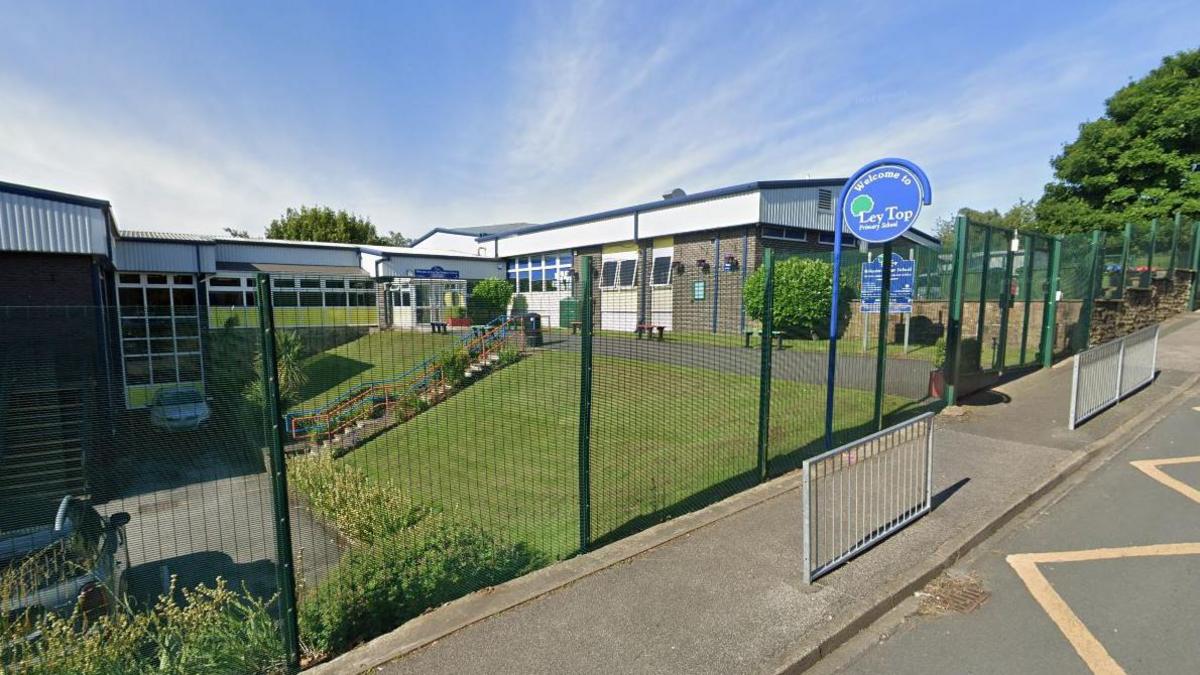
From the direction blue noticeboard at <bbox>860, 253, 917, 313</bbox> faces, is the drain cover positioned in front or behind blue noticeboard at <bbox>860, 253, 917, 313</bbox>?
in front

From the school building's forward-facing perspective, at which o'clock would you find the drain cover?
The drain cover is roughly at 11 o'clock from the school building.

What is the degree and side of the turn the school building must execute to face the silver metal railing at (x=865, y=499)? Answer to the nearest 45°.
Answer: approximately 45° to its left

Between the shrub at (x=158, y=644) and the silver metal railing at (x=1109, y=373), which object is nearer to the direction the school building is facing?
the shrub

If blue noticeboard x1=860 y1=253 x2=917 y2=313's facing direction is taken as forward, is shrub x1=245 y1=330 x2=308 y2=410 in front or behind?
in front

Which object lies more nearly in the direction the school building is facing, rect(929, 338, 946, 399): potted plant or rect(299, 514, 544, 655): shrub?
the shrub

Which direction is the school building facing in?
toward the camera

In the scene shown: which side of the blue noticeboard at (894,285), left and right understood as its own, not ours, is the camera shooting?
front

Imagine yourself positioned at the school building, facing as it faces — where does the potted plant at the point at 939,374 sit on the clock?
The potted plant is roughly at 10 o'clock from the school building.

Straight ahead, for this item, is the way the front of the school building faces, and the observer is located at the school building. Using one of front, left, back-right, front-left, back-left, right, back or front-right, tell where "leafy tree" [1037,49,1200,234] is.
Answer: left

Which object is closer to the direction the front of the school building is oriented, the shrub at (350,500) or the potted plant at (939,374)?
the shrub
